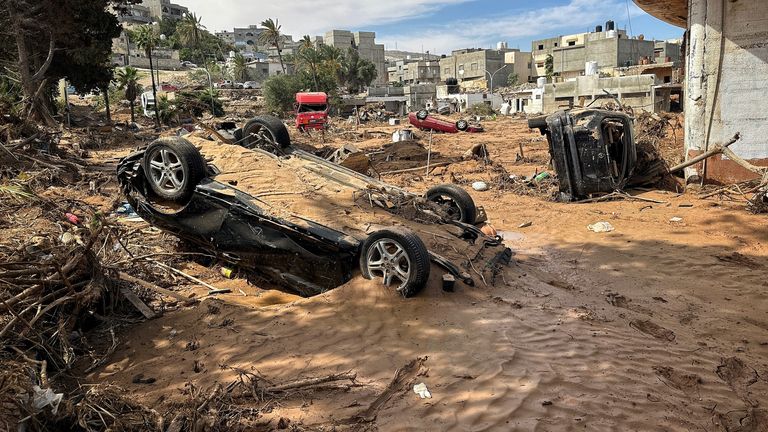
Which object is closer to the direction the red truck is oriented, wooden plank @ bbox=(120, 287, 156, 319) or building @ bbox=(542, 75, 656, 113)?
the wooden plank

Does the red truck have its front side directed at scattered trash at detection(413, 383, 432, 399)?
yes

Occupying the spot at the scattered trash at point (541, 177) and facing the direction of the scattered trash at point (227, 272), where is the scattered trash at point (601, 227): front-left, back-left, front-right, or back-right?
front-left

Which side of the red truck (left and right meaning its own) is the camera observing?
front

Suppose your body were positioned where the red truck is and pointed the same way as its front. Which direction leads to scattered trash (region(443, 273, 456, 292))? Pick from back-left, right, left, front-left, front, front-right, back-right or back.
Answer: front

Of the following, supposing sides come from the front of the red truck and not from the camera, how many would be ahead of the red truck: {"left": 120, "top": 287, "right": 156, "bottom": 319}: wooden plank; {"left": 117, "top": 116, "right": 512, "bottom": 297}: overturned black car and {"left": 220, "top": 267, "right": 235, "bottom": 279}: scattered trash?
3

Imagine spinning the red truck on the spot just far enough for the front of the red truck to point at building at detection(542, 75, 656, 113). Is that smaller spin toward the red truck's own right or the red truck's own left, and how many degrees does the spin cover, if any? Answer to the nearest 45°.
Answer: approximately 90° to the red truck's own left

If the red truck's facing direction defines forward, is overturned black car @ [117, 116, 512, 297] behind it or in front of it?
in front

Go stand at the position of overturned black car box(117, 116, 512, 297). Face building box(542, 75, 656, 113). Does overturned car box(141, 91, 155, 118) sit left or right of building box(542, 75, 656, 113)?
left

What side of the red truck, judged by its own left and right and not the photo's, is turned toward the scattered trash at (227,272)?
front

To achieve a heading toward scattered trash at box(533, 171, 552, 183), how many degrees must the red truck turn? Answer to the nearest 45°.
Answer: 0° — it already faces it

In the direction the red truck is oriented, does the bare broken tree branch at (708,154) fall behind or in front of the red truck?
in front
